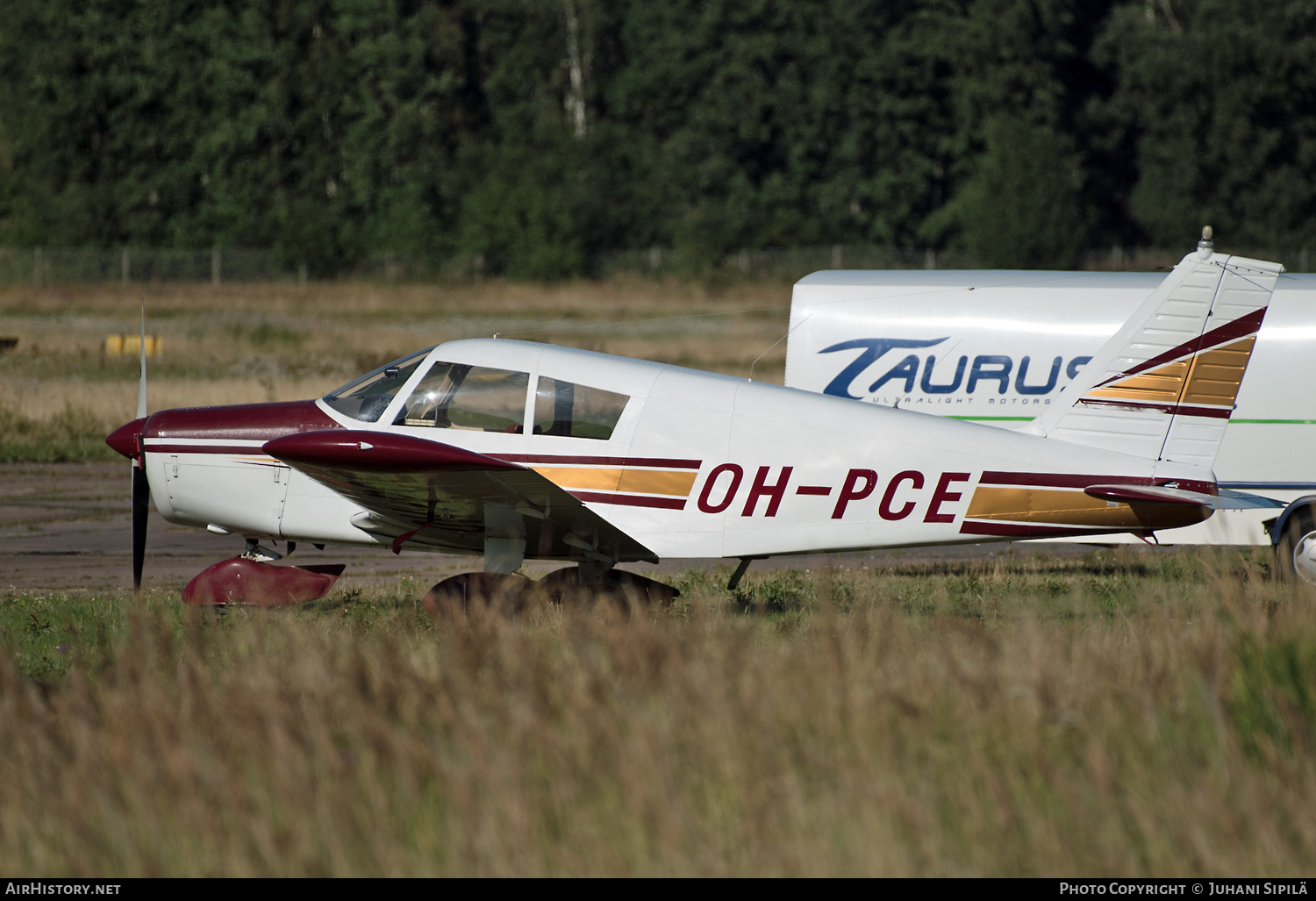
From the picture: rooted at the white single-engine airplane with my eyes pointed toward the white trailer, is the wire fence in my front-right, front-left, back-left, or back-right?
front-left

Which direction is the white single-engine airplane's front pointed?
to the viewer's left

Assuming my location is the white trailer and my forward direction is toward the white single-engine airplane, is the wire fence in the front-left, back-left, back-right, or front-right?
back-right

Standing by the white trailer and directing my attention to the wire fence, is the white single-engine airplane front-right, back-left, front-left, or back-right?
back-left

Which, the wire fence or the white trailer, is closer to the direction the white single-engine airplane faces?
the wire fence

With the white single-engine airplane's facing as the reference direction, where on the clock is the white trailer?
The white trailer is roughly at 4 o'clock from the white single-engine airplane.

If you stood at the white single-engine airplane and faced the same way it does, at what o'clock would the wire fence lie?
The wire fence is roughly at 2 o'clock from the white single-engine airplane.
